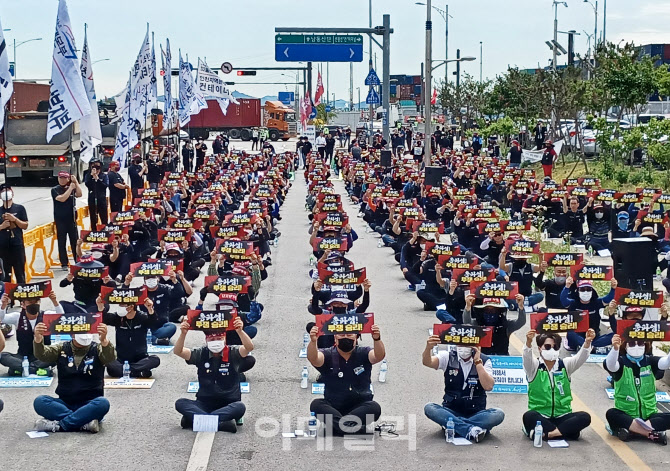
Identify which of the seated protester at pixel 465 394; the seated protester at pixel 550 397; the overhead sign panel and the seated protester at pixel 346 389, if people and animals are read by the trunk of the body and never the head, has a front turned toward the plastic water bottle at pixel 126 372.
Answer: the overhead sign panel

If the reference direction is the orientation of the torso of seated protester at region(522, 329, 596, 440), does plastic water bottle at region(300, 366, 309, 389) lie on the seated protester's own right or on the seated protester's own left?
on the seated protester's own right

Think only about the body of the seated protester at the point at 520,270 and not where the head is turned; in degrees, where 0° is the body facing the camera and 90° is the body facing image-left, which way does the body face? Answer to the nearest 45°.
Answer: approximately 0°

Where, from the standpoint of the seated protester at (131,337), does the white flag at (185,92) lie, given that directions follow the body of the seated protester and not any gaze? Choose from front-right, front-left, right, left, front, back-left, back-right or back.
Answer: back

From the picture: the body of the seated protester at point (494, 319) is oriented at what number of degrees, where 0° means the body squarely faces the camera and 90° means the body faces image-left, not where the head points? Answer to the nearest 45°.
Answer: approximately 0°

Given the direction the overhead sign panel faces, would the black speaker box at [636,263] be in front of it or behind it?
in front

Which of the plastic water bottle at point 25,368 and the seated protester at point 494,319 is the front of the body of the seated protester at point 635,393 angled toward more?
the plastic water bottle
